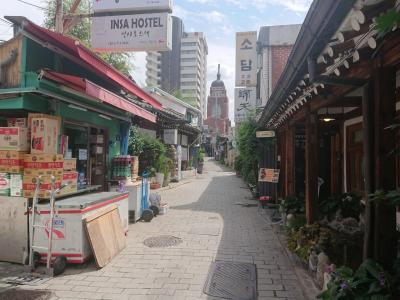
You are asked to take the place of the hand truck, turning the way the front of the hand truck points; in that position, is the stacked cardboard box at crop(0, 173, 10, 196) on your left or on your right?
on your right

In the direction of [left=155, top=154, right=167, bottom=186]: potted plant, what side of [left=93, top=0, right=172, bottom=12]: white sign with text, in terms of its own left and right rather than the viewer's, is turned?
back

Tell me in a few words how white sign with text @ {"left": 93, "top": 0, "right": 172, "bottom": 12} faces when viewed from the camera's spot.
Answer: facing the viewer

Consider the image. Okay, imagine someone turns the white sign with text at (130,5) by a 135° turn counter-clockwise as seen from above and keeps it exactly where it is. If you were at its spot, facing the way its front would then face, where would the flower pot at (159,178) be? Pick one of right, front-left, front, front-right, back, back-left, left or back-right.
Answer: front-left
